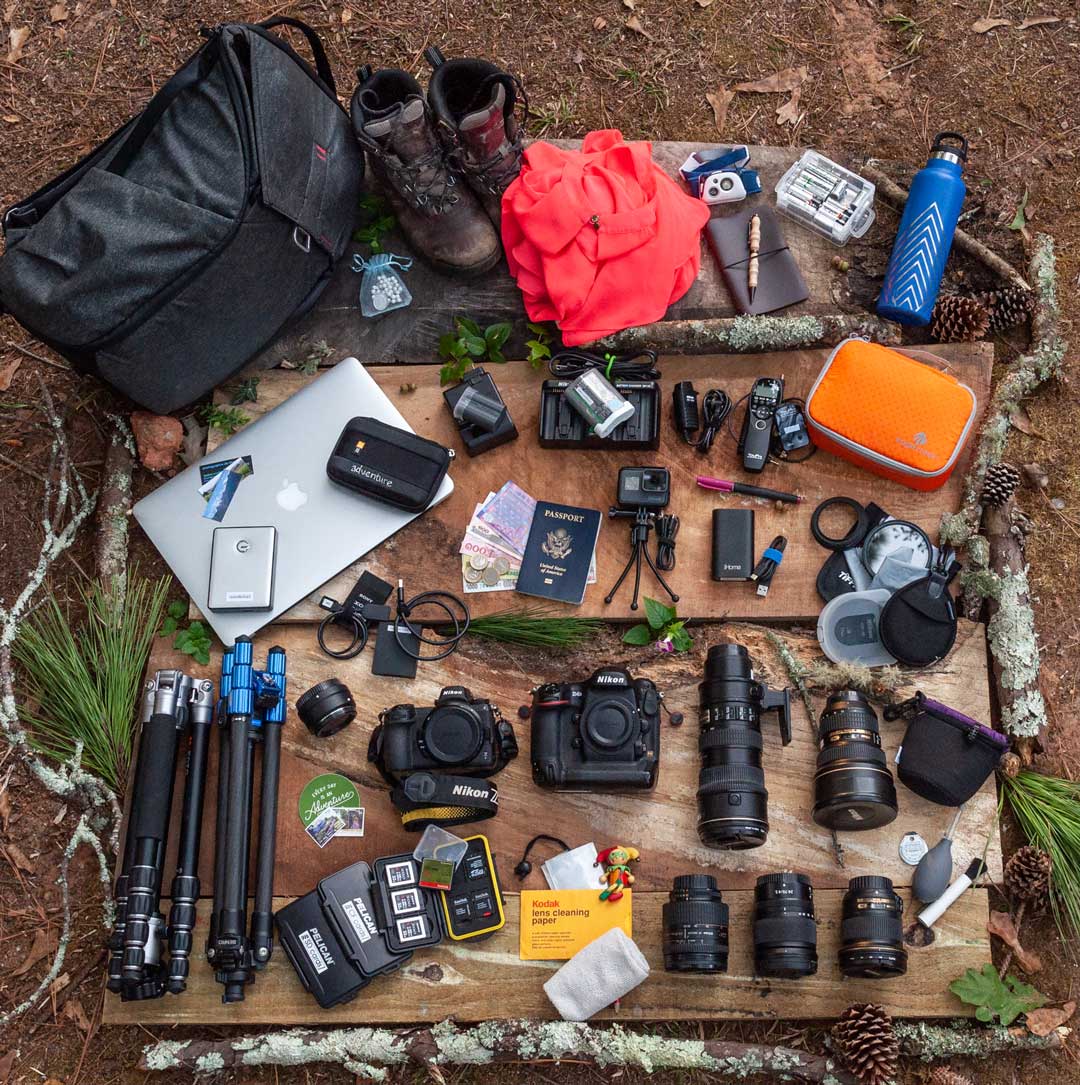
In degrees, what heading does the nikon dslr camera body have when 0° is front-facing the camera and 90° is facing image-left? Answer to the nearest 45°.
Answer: approximately 0°

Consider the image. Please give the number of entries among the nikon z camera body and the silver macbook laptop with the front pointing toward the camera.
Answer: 1

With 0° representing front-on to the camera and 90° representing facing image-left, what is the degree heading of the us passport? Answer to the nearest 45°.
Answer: approximately 0°
